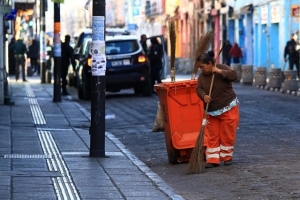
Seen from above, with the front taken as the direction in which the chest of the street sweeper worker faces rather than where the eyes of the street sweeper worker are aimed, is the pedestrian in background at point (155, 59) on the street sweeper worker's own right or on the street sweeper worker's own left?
on the street sweeper worker's own right

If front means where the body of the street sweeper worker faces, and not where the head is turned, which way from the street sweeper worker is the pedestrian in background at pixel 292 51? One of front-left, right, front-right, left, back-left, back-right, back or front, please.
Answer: back-right

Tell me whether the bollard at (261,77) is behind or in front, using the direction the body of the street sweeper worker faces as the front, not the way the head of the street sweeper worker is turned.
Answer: behind

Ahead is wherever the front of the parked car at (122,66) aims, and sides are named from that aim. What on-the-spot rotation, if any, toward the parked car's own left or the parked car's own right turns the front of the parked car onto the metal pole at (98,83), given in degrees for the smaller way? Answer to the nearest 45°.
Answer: approximately 180°

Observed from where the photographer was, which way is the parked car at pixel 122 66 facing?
facing away from the viewer

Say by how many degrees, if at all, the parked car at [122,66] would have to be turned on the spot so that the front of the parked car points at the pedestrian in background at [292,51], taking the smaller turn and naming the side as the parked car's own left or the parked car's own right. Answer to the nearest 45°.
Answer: approximately 45° to the parked car's own right

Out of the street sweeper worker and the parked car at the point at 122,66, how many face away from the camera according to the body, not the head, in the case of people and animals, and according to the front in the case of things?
1

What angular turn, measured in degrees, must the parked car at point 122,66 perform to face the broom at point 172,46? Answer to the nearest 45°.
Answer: approximately 180°

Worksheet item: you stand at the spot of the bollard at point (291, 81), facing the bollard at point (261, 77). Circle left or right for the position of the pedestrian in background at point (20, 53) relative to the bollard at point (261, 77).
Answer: left

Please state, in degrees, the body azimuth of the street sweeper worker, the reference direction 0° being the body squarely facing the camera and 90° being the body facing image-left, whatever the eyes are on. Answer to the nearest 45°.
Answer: approximately 45°

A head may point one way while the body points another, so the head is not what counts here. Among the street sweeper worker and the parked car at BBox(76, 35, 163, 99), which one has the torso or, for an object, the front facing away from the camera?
the parked car
